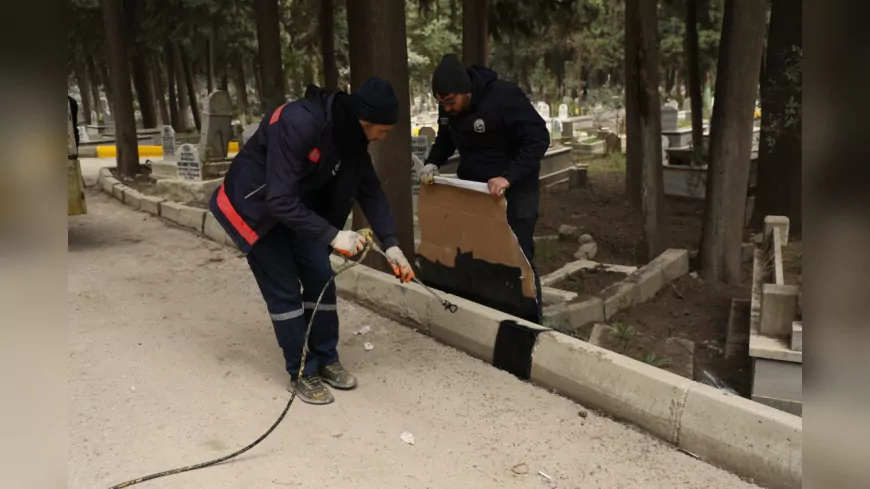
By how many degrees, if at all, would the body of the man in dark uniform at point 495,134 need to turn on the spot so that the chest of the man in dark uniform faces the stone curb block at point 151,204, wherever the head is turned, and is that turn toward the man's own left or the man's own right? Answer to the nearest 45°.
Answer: approximately 90° to the man's own right

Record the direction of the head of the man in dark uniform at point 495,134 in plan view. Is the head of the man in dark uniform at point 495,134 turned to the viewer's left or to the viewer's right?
to the viewer's left

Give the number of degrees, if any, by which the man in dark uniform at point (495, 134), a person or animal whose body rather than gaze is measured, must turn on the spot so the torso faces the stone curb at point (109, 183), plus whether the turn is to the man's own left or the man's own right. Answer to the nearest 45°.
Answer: approximately 90° to the man's own right

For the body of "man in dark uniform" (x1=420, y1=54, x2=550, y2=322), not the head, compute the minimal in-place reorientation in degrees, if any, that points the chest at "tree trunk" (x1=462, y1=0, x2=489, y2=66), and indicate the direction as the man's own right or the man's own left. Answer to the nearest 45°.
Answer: approximately 135° to the man's own right

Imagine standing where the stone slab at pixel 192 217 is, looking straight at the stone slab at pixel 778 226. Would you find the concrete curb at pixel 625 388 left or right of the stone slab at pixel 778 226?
right

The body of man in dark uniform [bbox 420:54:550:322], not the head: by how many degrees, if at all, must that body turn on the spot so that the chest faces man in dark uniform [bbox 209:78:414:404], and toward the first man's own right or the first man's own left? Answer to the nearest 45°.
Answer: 0° — they already face them

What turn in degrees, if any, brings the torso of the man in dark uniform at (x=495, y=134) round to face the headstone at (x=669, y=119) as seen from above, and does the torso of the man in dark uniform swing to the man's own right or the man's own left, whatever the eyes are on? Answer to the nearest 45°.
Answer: approximately 135° to the man's own right

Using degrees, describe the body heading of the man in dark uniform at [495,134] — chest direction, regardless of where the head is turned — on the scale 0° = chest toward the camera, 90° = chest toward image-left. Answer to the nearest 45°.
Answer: approximately 45°

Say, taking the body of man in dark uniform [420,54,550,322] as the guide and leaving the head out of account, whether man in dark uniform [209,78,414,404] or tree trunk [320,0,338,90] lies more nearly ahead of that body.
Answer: the man in dark uniform

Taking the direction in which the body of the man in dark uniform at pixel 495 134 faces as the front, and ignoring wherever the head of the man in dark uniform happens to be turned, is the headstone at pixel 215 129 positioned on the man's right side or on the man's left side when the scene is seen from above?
on the man's right side

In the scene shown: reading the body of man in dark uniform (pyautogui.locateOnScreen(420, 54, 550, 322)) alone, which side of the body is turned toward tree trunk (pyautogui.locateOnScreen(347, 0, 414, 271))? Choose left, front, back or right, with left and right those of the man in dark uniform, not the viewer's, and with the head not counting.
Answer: right

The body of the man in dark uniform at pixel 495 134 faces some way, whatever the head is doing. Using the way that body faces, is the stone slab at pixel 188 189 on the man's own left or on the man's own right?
on the man's own right

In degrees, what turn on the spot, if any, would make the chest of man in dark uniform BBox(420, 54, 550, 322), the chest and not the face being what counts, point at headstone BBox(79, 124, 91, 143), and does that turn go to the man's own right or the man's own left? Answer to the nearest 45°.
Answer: approximately 90° to the man's own right
